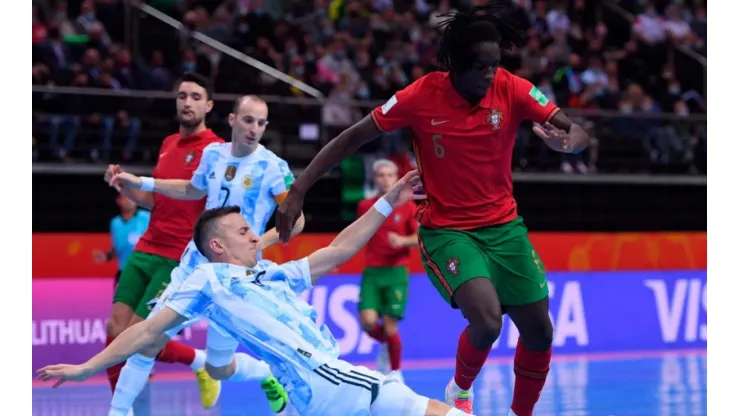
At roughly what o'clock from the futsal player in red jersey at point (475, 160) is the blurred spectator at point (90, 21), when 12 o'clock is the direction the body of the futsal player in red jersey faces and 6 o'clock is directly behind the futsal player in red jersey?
The blurred spectator is roughly at 5 o'clock from the futsal player in red jersey.

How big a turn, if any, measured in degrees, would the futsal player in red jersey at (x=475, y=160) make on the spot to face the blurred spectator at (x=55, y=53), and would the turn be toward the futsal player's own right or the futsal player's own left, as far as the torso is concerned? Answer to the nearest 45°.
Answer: approximately 135° to the futsal player's own right

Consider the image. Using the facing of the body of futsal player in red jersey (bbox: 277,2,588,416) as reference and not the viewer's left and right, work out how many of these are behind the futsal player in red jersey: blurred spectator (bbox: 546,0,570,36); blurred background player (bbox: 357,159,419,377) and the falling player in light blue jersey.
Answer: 2

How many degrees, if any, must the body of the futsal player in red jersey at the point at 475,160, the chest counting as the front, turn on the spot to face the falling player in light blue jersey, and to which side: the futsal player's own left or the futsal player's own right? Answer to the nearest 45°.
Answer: approximately 45° to the futsal player's own right

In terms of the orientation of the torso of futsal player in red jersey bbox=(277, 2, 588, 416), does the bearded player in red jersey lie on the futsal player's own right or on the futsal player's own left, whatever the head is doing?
on the futsal player's own right

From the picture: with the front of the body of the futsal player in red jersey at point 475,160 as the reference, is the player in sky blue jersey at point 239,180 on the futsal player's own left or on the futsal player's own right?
on the futsal player's own right

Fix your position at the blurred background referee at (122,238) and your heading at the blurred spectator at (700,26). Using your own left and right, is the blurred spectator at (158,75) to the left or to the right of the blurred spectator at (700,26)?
left

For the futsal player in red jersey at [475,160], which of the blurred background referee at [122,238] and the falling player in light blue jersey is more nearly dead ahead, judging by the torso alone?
the falling player in light blue jersey

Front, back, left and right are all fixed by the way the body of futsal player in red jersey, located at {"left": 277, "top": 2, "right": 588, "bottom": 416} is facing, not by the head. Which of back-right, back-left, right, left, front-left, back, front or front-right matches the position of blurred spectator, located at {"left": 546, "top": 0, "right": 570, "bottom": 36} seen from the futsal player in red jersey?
back

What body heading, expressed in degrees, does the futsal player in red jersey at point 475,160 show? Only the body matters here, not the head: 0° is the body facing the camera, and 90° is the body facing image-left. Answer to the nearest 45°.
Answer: approximately 0°

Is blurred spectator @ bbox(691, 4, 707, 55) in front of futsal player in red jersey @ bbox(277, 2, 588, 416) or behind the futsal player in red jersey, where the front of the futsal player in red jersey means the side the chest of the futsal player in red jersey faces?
behind

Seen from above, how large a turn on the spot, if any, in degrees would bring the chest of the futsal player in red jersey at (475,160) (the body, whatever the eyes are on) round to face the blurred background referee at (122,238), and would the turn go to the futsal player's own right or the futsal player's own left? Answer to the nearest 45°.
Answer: approximately 135° to the futsal player's own right

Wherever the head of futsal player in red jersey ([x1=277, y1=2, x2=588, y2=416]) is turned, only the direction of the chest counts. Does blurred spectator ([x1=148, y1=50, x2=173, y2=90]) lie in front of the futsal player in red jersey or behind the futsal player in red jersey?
behind

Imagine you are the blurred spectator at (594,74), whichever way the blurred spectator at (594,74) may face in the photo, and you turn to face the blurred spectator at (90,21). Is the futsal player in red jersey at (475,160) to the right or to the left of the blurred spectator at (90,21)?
left

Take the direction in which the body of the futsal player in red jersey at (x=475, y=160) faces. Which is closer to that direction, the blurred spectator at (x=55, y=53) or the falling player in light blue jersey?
the falling player in light blue jersey

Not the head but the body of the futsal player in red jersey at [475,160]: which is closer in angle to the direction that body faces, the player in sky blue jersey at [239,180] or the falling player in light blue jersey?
the falling player in light blue jersey

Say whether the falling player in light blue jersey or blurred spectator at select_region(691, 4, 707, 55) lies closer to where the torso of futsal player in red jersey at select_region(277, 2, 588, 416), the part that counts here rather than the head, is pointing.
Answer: the falling player in light blue jersey
